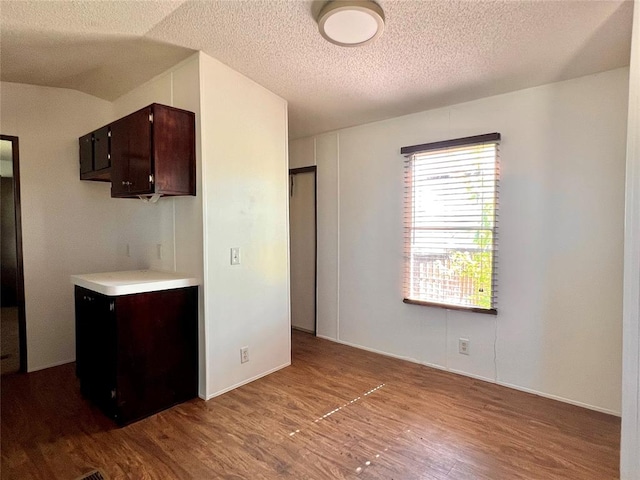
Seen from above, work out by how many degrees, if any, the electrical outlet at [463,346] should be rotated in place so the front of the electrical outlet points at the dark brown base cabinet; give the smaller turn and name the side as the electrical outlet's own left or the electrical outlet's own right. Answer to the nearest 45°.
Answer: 0° — it already faces it

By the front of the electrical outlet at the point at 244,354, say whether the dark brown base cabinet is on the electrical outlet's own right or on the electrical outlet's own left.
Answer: on the electrical outlet's own right
